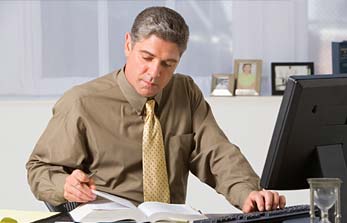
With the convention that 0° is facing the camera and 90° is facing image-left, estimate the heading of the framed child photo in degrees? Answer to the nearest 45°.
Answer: approximately 0°

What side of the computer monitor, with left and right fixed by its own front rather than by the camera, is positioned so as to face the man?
front

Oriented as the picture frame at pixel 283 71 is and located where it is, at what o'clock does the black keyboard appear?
The black keyboard is roughly at 12 o'clock from the picture frame.

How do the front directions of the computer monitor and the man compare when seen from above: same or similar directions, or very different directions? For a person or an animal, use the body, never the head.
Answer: very different directions

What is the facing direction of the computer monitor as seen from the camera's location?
facing away from the viewer and to the left of the viewer

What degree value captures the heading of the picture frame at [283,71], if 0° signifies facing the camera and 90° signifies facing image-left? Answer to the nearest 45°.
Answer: approximately 0°

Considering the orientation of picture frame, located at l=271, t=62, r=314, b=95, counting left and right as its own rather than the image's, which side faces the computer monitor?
front

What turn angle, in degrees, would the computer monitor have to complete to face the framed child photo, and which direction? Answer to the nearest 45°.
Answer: approximately 45° to its right

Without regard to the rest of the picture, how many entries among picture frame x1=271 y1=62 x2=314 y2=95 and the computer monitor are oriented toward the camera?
1

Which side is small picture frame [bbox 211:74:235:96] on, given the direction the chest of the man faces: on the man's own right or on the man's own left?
on the man's own left

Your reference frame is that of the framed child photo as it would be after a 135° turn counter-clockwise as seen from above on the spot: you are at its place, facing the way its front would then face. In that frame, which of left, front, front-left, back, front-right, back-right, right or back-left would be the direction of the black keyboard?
back-right
